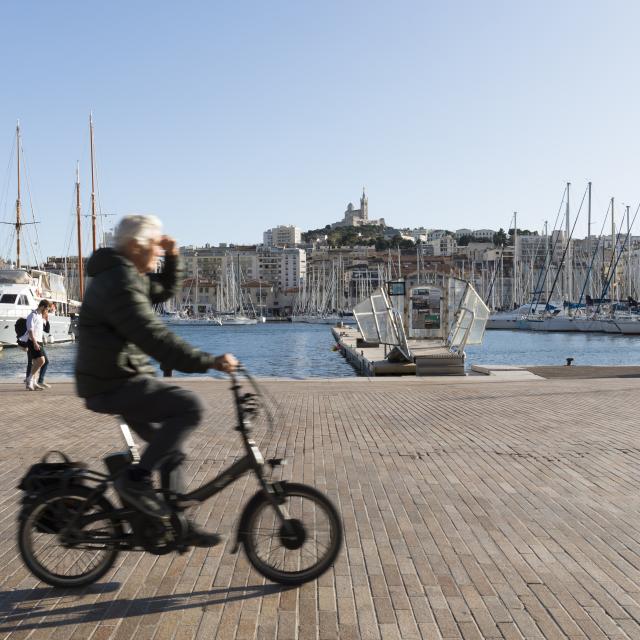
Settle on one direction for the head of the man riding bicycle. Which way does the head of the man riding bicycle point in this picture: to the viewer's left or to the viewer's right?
to the viewer's right

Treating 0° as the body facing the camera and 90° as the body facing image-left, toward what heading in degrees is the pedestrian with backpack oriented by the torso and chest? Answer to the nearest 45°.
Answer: approximately 270°

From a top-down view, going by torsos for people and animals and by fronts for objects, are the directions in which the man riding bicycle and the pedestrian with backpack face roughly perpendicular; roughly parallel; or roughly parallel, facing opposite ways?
roughly parallel

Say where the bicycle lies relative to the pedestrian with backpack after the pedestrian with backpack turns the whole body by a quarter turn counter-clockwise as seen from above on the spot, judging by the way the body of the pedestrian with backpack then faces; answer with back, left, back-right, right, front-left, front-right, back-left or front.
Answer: back

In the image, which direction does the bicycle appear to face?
to the viewer's right

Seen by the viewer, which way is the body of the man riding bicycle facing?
to the viewer's right

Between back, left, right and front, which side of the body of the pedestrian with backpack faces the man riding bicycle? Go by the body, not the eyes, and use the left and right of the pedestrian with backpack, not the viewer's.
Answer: right

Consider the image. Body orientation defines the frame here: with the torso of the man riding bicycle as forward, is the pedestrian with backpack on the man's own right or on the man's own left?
on the man's own left
